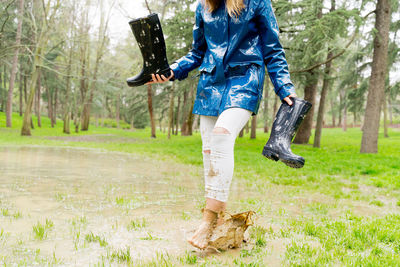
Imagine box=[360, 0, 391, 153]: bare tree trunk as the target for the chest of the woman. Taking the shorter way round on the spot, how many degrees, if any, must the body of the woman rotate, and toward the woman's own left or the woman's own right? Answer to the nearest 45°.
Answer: approximately 180°

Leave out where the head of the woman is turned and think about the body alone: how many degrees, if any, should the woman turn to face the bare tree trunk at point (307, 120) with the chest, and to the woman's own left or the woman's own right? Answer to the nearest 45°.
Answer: approximately 135° to the woman's own right

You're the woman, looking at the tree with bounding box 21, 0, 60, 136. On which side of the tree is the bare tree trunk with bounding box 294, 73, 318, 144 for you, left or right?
right

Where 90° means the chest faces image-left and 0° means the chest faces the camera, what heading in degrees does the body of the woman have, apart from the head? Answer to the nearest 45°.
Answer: approximately 45°

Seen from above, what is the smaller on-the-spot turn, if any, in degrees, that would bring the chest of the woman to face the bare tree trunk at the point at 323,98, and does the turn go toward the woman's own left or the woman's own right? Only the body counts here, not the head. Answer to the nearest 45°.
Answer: approximately 135° to the woman's own right
